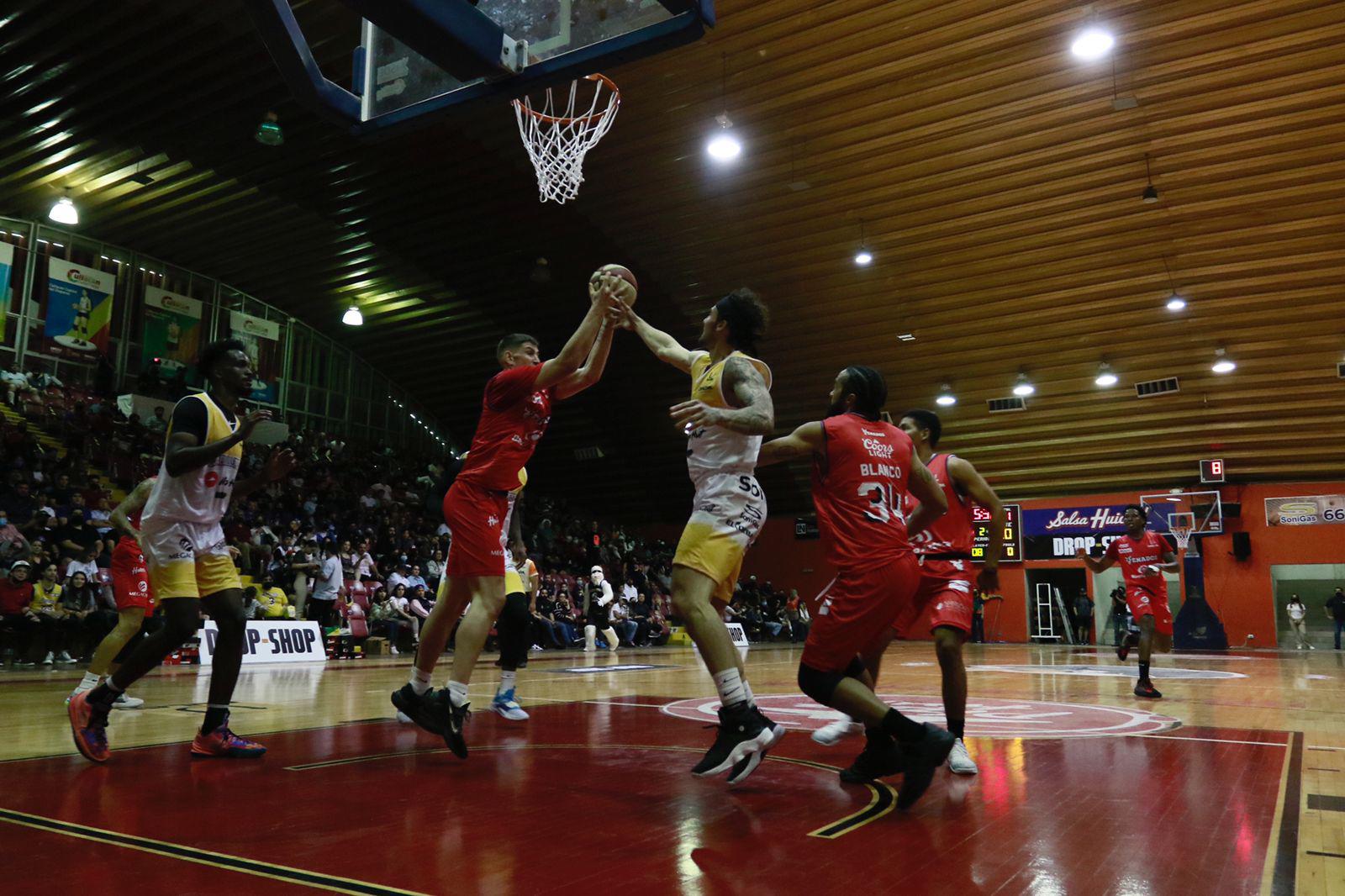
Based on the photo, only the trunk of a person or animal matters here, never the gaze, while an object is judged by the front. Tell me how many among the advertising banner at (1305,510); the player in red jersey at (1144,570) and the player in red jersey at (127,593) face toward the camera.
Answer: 2

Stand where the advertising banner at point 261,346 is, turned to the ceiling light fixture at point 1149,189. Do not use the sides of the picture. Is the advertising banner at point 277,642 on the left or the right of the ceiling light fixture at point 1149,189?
right

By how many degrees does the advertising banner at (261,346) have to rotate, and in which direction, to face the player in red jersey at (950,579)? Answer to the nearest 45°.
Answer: approximately 45° to its right

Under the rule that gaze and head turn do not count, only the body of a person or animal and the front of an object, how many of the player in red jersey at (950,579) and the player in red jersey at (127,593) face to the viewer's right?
1

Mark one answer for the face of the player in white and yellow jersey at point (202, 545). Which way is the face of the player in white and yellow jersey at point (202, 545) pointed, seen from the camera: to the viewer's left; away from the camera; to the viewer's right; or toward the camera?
to the viewer's right

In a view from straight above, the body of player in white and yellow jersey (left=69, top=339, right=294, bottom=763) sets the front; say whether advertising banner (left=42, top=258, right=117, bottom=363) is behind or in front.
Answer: behind

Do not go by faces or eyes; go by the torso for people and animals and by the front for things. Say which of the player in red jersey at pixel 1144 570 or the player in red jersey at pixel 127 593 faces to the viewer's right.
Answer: the player in red jersey at pixel 127 593

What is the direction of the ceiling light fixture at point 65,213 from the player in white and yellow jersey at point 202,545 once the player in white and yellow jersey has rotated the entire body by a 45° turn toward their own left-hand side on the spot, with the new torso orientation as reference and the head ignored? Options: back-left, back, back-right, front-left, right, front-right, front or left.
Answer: left

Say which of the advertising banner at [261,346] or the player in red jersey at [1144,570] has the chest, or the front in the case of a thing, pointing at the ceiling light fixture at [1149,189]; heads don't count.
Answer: the advertising banner

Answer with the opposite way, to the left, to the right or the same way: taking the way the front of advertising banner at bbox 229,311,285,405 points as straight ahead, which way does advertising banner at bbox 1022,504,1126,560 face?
to the right

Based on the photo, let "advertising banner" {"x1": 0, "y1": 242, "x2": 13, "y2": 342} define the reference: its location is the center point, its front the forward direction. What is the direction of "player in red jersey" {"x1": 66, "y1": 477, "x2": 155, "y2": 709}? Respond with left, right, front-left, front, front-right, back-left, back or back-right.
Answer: front-right

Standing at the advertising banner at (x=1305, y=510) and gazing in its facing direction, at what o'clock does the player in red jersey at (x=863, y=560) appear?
The player in red jersey is roughly at 12 o'clock from the advertising banner.
